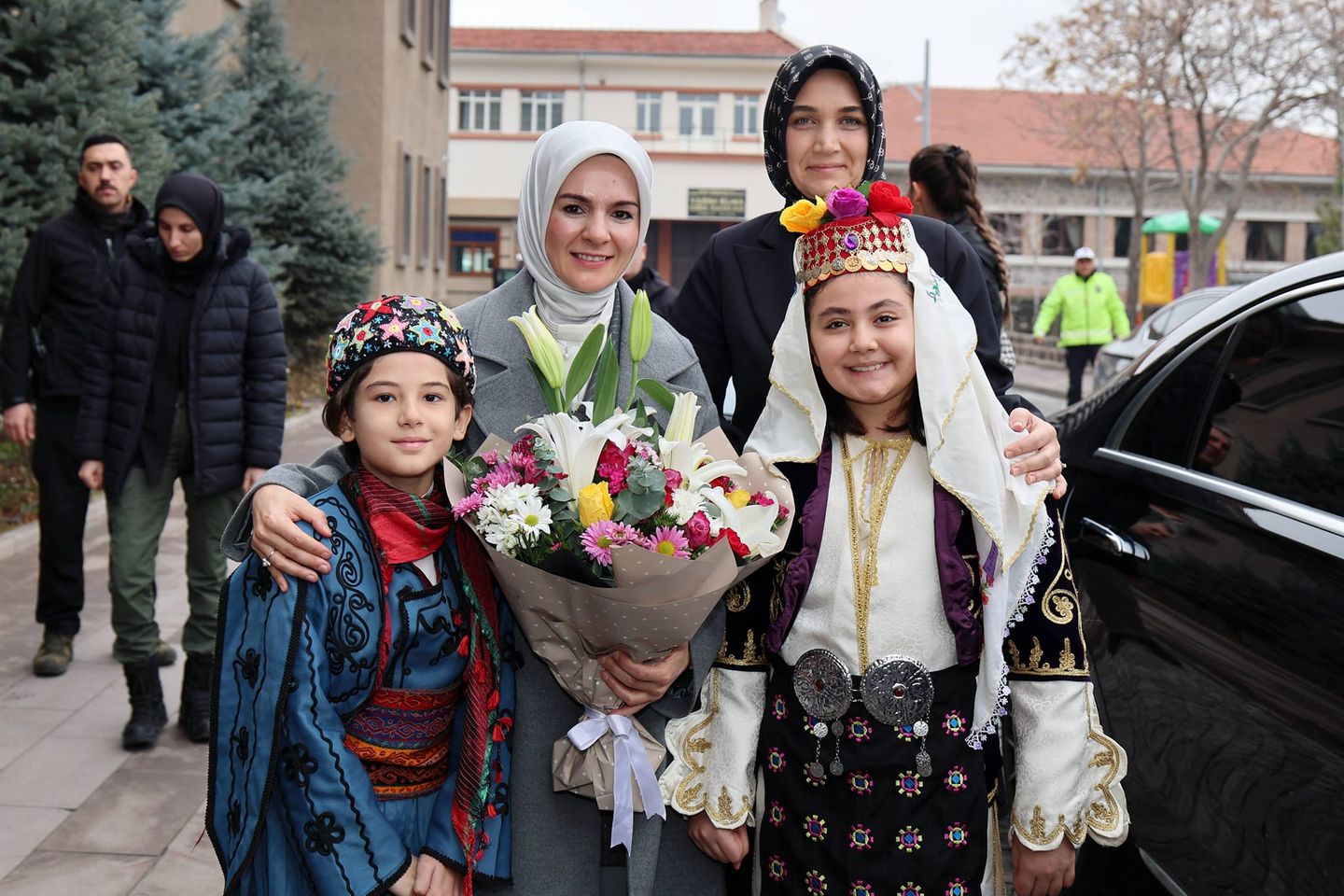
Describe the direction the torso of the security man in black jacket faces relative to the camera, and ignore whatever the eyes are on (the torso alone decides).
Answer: toward the camera

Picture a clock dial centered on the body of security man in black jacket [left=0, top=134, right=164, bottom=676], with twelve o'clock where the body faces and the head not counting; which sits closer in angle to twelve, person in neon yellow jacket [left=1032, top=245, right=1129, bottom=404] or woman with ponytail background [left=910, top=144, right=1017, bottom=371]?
the woman with ponytail background

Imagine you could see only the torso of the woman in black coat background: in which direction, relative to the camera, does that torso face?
toward the camera

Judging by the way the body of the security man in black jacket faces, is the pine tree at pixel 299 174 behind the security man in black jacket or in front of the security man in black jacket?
behind

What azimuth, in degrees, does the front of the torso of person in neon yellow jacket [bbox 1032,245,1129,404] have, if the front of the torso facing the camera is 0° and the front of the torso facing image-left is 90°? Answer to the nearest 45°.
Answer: approximately 0°

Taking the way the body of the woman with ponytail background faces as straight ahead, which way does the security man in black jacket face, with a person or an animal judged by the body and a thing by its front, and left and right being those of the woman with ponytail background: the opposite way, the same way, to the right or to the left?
the opposite way

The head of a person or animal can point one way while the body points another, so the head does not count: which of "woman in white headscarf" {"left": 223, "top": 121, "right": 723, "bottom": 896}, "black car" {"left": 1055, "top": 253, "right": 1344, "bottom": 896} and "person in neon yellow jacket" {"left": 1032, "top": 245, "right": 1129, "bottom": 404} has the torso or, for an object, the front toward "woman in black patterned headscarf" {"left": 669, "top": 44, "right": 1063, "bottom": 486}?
the person in neon yellow jacket

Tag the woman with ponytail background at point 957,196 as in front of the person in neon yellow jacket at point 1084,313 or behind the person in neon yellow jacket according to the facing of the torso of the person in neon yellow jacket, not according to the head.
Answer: in front

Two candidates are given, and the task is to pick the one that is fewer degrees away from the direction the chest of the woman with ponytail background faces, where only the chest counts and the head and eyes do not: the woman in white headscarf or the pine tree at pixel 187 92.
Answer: the pine tree

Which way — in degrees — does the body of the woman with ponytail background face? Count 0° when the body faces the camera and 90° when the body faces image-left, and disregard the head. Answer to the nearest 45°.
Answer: approximately 135°

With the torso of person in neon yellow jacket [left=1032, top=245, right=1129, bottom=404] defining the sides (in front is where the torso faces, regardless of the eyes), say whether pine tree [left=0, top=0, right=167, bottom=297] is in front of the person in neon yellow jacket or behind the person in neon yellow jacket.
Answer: in front
